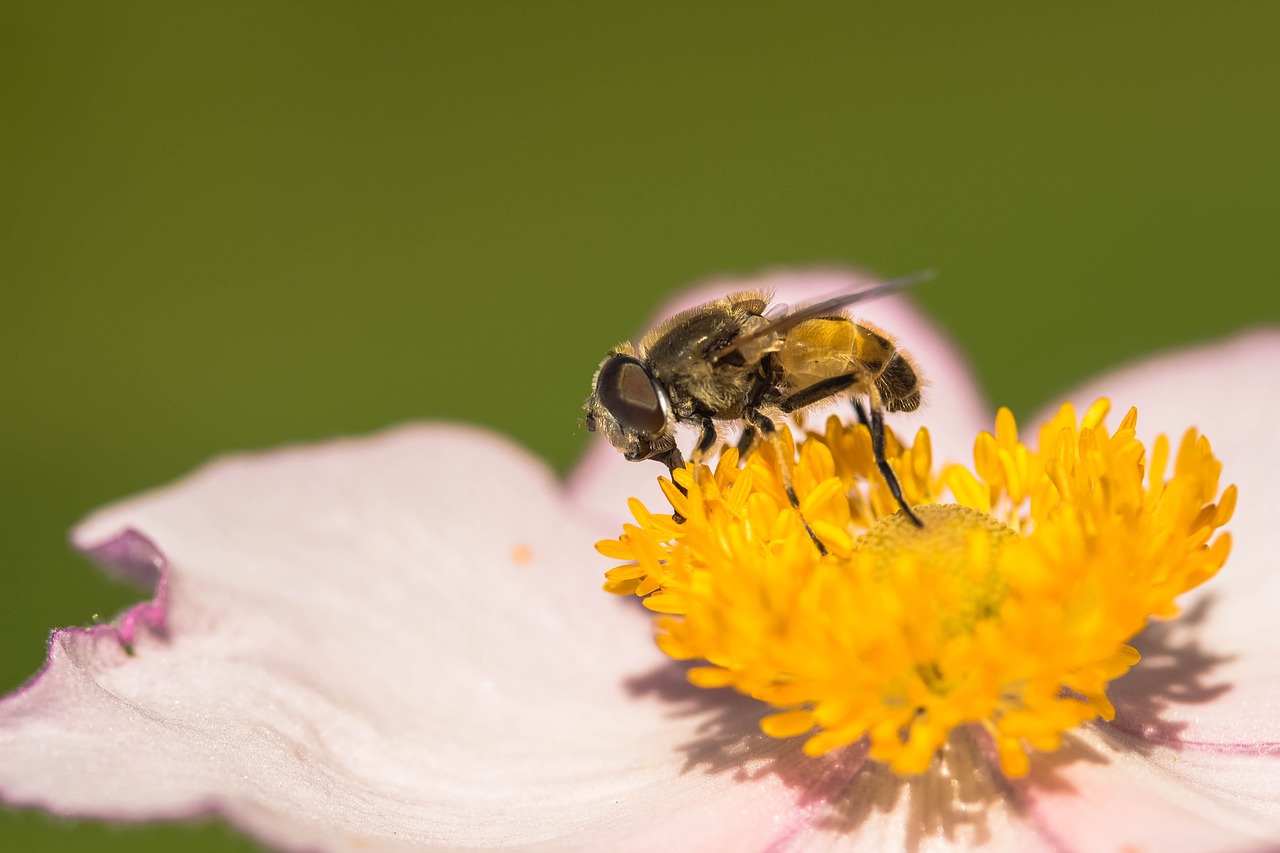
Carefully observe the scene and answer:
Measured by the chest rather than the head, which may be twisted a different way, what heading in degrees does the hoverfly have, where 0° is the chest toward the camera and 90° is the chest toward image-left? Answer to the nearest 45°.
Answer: approximately 90°
